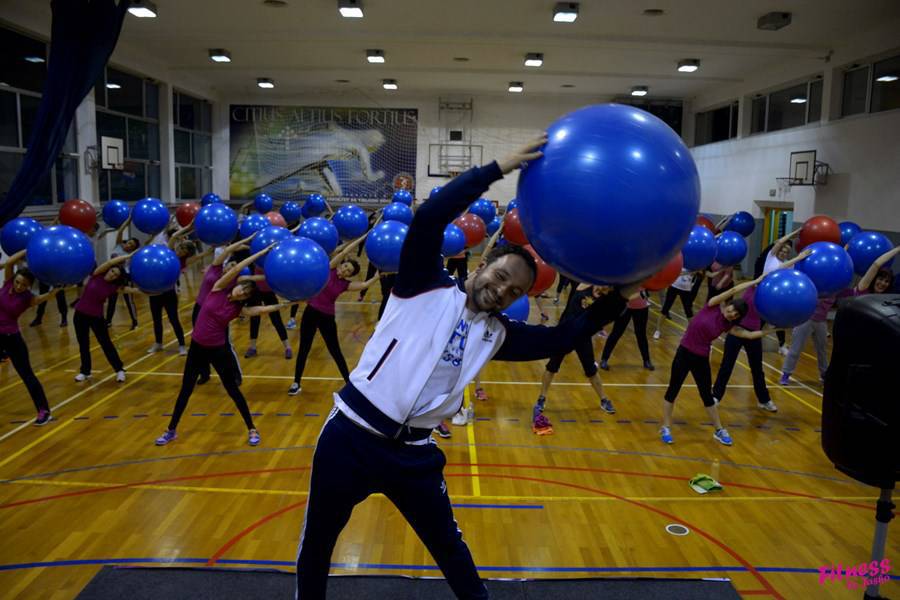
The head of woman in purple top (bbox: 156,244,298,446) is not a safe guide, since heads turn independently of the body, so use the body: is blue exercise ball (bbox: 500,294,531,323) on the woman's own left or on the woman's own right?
on the woman's own left

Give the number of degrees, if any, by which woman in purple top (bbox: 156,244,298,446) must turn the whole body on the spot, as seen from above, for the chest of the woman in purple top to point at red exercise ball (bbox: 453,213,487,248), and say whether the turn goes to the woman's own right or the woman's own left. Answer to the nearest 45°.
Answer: approximately 135° to the woman's own left

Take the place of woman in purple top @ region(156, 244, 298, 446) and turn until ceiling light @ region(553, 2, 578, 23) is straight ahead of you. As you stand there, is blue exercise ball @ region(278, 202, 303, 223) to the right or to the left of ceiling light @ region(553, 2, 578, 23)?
left

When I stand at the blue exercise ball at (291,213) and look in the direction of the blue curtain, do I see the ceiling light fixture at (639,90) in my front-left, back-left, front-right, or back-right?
back-left

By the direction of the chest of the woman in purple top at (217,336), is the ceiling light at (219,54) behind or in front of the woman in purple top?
behind

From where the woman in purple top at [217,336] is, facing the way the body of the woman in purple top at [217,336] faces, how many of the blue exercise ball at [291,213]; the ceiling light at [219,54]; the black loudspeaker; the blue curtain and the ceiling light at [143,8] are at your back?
3

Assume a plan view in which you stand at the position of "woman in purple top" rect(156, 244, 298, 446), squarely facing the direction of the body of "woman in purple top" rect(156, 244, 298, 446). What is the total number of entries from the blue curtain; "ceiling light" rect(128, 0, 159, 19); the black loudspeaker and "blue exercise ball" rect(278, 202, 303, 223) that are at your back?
2

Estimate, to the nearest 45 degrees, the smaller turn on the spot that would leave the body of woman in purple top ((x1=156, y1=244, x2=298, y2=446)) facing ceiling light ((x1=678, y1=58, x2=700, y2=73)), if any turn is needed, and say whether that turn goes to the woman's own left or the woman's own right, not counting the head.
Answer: approximately 135° to the woman's own left

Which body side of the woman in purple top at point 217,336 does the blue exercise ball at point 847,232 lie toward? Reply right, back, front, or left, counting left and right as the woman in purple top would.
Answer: left

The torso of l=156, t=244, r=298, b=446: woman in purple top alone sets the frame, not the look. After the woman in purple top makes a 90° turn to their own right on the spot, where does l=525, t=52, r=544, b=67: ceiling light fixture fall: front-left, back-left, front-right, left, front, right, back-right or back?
back-right

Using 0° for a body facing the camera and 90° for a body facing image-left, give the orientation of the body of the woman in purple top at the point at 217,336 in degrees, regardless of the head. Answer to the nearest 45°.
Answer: approximately 0°
